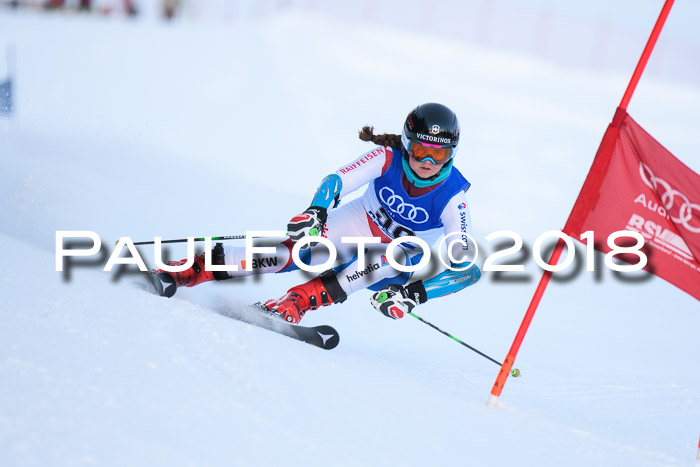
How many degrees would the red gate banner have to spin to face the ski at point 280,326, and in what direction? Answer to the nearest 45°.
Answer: approximately 90° to its right

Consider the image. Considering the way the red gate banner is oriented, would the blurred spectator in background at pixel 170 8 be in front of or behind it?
behind

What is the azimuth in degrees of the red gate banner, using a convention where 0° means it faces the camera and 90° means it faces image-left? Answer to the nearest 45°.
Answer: approximately 0°

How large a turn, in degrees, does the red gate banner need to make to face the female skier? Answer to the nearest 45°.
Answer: approximately 90° to its right

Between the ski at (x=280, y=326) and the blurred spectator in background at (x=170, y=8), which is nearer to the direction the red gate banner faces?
the ski
